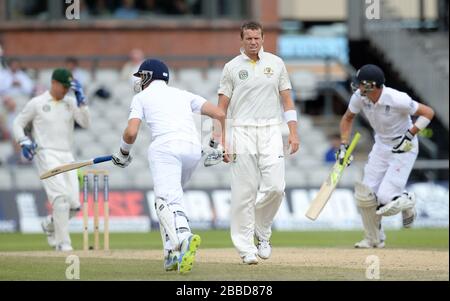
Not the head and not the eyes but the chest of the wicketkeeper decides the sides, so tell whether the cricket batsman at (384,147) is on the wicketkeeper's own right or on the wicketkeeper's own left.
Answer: on the wicketkeeper's own left

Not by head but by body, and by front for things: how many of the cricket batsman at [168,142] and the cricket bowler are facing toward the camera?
1

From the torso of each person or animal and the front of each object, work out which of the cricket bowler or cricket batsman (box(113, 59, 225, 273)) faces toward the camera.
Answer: the cricket bowler

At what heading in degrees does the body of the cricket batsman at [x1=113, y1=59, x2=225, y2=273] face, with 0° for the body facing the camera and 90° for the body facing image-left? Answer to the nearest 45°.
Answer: approximately 135°

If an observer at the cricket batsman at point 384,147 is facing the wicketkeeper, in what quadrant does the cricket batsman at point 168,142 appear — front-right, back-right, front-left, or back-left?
front-left

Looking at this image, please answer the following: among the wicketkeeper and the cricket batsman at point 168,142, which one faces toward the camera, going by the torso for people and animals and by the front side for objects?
the wicketkeeper

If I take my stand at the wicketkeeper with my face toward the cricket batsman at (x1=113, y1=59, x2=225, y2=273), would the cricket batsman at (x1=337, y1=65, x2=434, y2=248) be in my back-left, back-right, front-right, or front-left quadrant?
front-left

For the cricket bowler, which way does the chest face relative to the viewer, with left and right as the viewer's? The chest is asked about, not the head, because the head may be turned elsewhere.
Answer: facing the viewer

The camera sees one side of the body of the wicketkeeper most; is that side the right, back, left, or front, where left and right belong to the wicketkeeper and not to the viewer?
front

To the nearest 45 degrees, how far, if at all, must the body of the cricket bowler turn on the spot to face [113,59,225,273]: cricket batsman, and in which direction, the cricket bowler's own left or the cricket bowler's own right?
approximately 45° to the cricket bowler's own right

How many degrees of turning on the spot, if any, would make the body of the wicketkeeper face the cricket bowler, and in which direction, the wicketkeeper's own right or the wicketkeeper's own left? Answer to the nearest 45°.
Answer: approximately 45° to the wicketkeeper's own left

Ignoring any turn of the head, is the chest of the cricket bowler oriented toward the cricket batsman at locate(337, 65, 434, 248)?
no
